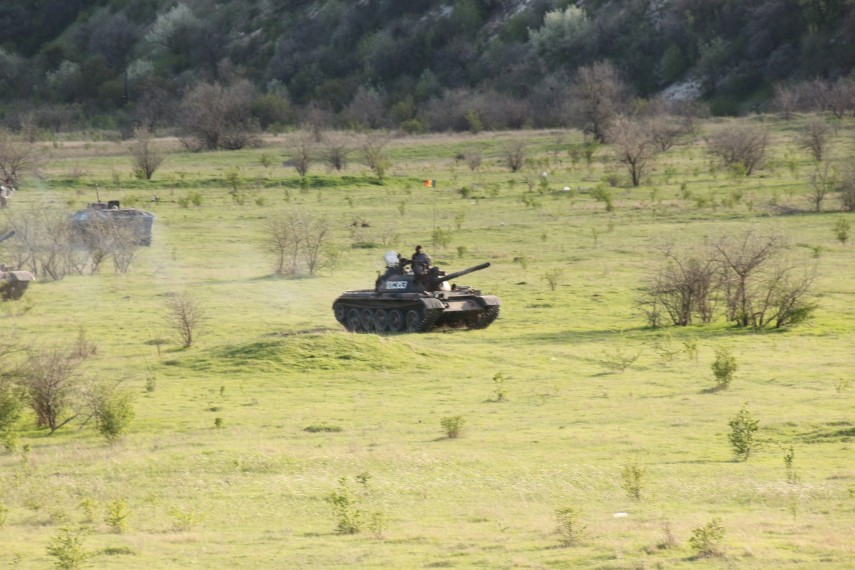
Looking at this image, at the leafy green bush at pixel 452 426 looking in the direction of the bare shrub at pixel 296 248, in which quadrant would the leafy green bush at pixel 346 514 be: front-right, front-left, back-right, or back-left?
back-left

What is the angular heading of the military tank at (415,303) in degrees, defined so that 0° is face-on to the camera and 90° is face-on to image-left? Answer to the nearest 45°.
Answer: approximately 315°

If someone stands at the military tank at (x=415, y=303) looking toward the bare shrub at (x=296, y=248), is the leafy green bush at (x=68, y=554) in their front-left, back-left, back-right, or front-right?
back-left

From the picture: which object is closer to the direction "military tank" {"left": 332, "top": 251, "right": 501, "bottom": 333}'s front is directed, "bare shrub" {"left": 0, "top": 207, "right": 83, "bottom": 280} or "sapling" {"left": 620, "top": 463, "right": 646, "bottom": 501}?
the sapling

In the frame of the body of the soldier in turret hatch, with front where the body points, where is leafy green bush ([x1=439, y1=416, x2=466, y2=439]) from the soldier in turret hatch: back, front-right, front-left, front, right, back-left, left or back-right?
front-right

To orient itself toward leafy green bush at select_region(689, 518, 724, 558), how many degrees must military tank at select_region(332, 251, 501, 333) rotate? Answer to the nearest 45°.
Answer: approximately 45° to its right

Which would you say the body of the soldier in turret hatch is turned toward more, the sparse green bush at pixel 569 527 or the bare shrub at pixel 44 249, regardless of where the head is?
the sparse green bush

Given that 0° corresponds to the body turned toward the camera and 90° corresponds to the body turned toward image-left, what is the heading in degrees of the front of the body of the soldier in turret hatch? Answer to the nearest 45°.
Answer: approximately 315°

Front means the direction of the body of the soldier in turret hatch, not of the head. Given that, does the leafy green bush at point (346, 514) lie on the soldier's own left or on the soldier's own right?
on the soldier's own right

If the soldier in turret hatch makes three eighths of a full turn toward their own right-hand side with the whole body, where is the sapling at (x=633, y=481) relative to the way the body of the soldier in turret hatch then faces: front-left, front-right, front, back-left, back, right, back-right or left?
left

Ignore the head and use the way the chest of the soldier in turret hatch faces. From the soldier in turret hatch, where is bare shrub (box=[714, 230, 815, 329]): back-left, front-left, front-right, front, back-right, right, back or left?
front-left

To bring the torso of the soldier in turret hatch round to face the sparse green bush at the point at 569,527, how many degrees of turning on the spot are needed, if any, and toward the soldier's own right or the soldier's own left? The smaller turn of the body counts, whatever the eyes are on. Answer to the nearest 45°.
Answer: approximately 45° to the soldier's own right

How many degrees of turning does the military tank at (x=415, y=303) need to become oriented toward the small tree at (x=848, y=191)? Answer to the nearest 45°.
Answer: approximately 90° to its left
